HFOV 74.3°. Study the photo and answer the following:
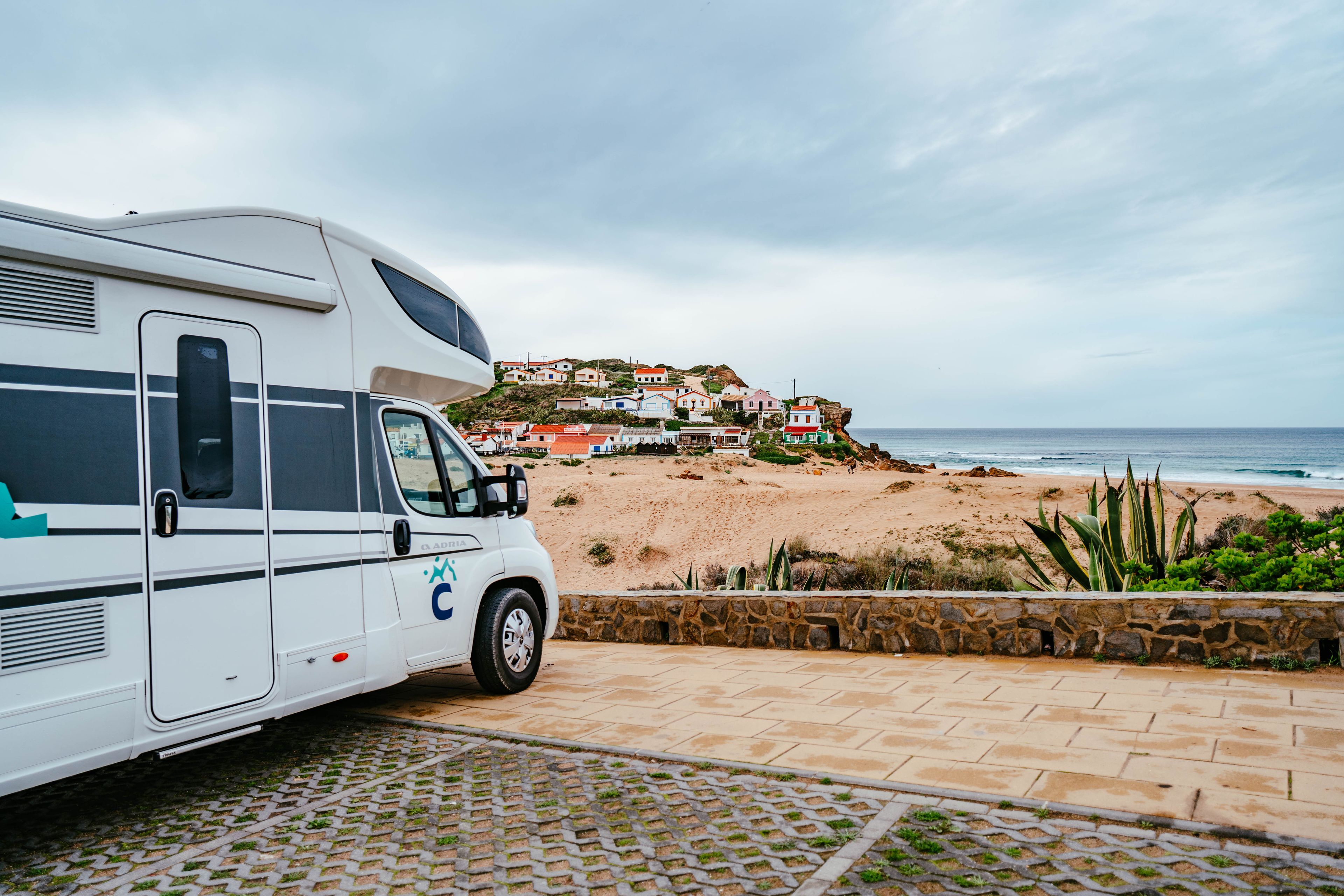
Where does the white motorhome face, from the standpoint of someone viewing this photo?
facing away from the viewer and to the right of the viewer

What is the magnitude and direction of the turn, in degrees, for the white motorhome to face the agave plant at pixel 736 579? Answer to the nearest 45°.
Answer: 0° — it already faces it
